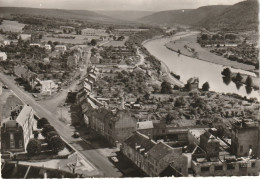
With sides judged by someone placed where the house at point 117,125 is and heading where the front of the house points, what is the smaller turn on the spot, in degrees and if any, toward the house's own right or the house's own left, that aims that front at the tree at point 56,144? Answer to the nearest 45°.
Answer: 0° — it already faces it

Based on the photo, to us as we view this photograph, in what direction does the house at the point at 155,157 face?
facing the viewer and to the left of the viewer

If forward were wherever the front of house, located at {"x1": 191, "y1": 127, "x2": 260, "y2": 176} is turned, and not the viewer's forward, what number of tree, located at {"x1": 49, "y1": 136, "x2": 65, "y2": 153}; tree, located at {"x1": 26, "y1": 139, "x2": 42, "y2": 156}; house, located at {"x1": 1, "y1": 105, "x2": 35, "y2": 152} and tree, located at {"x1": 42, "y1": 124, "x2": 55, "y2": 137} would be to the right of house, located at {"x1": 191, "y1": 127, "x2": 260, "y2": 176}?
4

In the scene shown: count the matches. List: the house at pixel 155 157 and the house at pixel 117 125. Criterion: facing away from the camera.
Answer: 0

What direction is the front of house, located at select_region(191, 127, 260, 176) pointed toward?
toward the camera

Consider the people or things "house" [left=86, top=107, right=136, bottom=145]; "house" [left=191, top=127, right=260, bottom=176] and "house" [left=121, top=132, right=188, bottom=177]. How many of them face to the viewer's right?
0

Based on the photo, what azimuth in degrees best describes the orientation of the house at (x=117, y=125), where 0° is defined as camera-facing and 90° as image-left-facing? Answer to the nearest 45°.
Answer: approximately 45°

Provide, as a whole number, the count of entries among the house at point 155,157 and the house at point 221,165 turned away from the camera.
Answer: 0

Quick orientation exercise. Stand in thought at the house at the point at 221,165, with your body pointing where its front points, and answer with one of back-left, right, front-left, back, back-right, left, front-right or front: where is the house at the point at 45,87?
back-right

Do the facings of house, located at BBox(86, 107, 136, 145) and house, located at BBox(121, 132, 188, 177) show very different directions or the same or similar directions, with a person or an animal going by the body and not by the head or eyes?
same or similar directions

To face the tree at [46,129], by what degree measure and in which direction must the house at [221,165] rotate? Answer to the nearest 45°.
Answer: approximately 90° to its right
